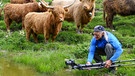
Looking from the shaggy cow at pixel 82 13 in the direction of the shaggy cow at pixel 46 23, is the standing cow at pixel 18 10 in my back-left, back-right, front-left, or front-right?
front-right

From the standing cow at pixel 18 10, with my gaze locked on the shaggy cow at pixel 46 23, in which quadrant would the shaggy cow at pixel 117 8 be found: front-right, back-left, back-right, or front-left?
front-left

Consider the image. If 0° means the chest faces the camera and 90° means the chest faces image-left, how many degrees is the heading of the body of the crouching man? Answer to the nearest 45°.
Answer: approximately 45°

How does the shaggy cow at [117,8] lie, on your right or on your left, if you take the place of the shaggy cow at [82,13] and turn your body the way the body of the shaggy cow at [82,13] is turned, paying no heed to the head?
on your left

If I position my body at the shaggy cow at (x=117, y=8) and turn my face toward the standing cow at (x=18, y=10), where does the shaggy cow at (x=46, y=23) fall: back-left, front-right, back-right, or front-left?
front-left
